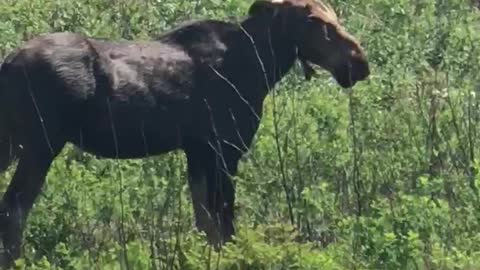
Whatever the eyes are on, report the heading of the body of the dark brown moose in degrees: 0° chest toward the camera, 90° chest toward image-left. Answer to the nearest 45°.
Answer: approximately 270°
